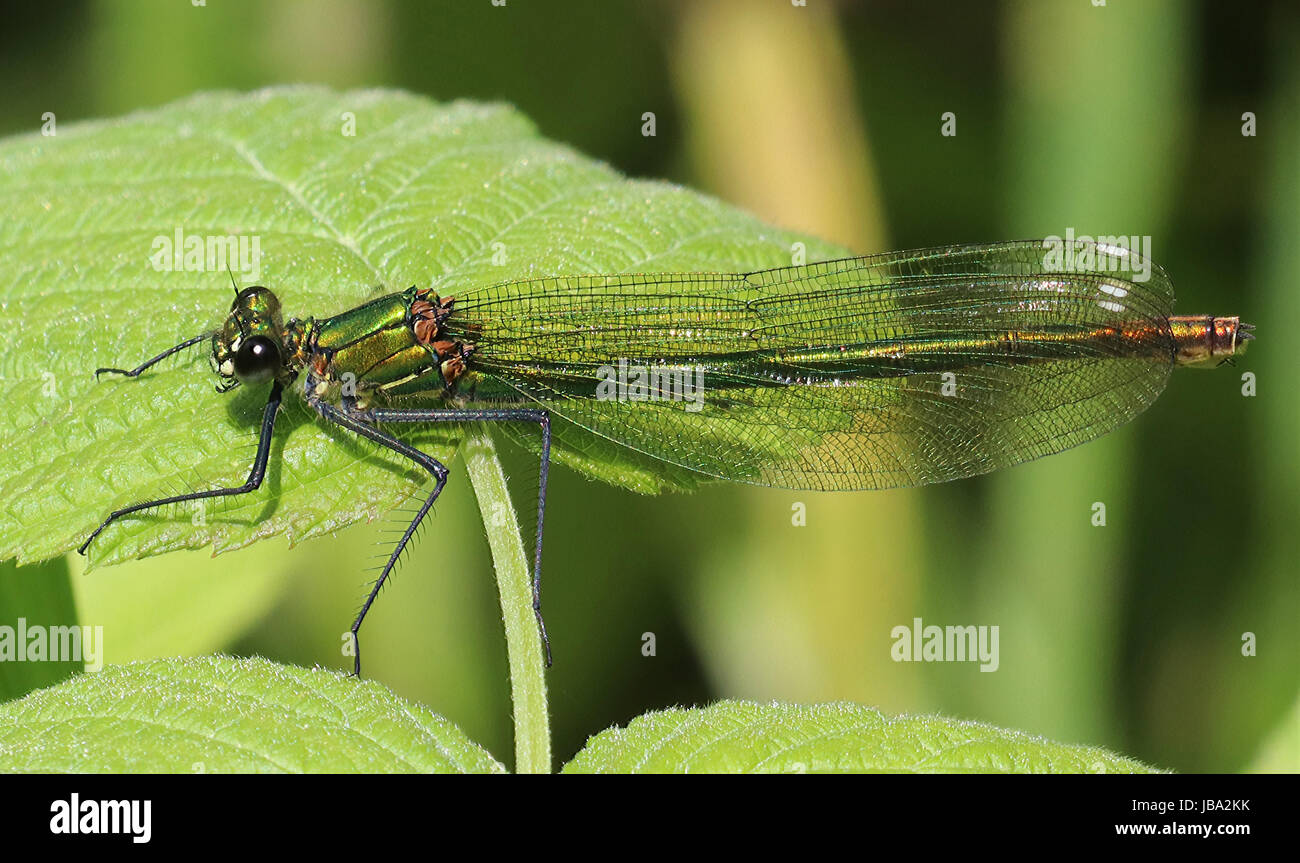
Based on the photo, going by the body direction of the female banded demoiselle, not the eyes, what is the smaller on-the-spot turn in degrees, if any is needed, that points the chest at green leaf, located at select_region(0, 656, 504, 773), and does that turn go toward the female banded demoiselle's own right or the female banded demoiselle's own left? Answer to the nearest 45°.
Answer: approximately 45° to the female banded demoiselle's own left

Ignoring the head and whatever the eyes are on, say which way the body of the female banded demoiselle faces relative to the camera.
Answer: to the viewer's left

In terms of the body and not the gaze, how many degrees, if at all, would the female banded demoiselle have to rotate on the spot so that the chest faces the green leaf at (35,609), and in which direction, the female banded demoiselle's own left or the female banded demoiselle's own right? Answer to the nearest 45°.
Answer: approximately 45° to the female banded demoiselle's own left

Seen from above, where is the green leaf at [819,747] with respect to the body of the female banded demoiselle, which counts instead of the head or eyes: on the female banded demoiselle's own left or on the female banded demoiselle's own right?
on the female banded demoiselle's own left

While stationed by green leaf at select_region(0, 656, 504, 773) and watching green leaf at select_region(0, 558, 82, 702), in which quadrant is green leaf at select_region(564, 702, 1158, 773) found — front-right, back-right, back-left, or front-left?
back-right

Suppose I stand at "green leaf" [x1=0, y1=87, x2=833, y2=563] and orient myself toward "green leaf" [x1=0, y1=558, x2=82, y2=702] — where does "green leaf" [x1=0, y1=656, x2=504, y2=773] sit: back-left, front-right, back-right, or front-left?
front-left
